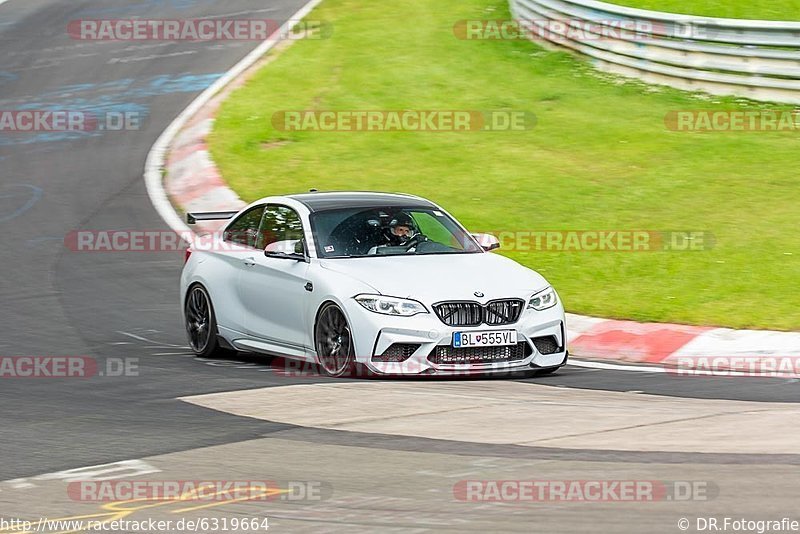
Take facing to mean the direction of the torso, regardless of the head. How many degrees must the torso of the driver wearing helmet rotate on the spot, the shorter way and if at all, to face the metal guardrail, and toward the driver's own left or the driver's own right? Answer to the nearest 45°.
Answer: approximately 90° to the driver's own left

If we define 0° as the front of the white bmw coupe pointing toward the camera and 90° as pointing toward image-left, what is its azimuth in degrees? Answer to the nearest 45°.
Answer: approximately 315°

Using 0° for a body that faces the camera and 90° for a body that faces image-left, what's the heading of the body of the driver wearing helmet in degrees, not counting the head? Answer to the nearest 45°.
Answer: approximately 315°

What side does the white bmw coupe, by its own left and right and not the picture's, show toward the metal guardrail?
left

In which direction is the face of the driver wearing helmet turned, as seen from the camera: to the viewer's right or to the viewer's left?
to the viewer's right
